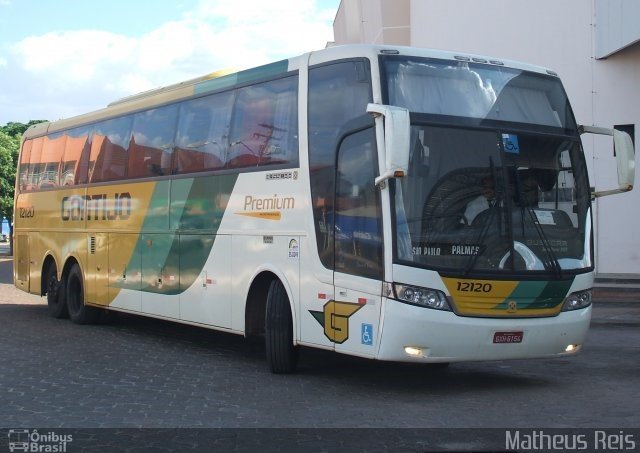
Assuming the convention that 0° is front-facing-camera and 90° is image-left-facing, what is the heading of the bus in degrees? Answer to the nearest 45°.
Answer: approximately 315°
